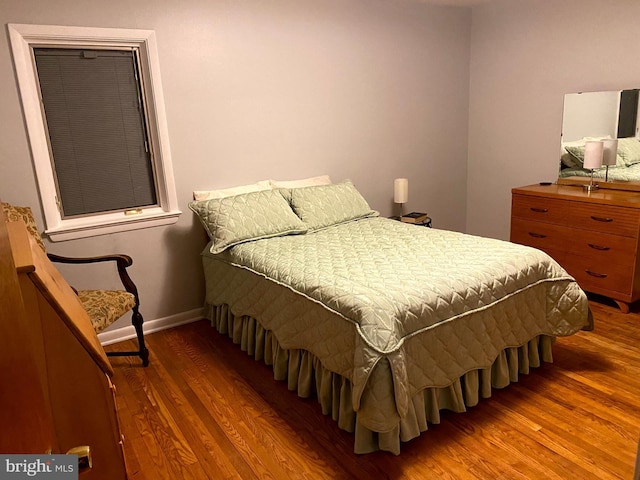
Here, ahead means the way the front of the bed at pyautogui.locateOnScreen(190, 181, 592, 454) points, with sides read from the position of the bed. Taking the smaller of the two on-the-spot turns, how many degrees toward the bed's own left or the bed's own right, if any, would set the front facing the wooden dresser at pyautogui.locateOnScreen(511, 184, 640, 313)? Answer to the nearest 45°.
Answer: approximately 90° to the bed's own left

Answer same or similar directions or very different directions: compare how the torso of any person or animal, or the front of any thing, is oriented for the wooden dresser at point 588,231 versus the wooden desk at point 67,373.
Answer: very different directions

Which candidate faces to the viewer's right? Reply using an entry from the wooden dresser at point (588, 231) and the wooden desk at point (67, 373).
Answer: the wooden desk at point (67, 373)

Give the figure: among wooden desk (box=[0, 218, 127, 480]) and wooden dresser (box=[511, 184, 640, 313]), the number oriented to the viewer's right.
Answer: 1

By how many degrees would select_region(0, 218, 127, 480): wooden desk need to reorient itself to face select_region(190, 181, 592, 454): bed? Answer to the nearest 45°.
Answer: approximately 45° to its left

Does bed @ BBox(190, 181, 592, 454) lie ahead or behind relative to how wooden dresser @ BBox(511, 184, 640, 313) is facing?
ahead

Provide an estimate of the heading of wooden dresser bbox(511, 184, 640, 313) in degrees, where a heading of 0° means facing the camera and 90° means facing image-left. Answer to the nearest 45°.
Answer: approximately 45°

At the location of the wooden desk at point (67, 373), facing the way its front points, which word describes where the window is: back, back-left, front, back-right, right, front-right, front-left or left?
left

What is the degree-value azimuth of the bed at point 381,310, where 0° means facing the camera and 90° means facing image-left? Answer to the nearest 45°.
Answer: approximately 315°

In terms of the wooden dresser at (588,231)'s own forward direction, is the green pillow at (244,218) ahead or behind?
ahead

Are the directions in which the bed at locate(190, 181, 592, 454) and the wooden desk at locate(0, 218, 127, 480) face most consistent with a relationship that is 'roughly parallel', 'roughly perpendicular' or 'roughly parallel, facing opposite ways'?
roughly perpendicular

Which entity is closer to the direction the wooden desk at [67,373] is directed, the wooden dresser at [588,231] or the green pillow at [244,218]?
the wooden dresser

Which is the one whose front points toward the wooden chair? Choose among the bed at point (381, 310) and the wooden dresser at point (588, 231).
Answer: the wooden dresser

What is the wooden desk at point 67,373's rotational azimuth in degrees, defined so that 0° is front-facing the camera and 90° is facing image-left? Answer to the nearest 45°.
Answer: approximately 270°

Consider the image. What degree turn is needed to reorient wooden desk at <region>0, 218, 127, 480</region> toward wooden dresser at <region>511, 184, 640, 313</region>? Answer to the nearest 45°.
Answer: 0° — it already faces it

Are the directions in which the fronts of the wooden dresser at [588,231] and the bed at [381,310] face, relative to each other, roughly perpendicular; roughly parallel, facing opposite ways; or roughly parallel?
roughly perpendicular

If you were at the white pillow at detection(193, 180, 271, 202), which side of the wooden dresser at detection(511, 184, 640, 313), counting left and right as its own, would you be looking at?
front

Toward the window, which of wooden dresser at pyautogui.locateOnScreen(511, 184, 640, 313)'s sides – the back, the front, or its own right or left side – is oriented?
front
